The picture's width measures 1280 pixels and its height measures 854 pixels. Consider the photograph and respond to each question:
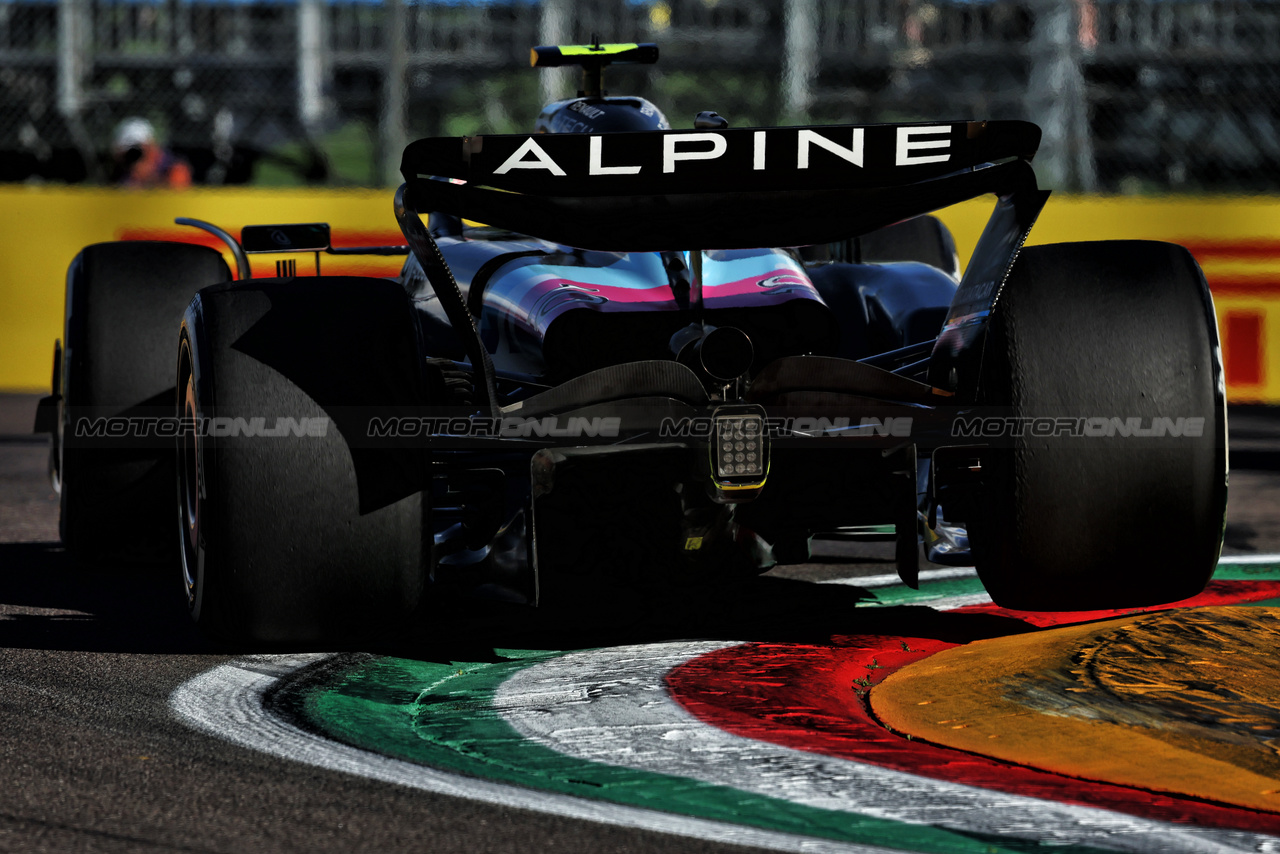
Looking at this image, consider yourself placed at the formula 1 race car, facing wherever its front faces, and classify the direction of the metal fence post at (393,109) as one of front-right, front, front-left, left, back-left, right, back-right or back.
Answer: front

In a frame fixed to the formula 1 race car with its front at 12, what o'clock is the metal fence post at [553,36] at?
The metal fence post is roughly at 12 o'clock from the formula 1 race car.

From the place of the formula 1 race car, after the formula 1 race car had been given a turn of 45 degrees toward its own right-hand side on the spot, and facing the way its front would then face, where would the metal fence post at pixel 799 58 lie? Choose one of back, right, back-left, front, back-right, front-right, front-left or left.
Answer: front-left

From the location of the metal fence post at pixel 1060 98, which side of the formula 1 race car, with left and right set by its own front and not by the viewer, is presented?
front

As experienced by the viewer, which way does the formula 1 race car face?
facing away from the viewer

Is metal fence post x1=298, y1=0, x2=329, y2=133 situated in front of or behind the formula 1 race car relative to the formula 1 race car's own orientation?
in front

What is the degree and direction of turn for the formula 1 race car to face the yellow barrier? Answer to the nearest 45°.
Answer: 0° — it already faces it
